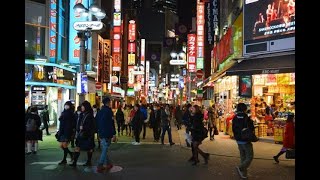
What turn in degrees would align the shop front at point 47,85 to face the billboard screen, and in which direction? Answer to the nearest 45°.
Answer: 0° — it already faces it

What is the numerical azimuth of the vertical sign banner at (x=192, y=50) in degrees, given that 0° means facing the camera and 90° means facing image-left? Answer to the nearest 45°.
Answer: approximately 0°

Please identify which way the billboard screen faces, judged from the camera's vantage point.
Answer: facing the viewer and to the left of the viewer

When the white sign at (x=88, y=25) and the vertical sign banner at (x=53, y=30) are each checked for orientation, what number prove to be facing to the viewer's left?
0

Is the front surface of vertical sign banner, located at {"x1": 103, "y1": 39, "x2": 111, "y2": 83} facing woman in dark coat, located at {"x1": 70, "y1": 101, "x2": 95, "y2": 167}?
yes

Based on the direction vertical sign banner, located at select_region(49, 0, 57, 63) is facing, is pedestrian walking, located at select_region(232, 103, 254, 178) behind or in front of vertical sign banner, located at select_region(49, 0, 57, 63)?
in front
